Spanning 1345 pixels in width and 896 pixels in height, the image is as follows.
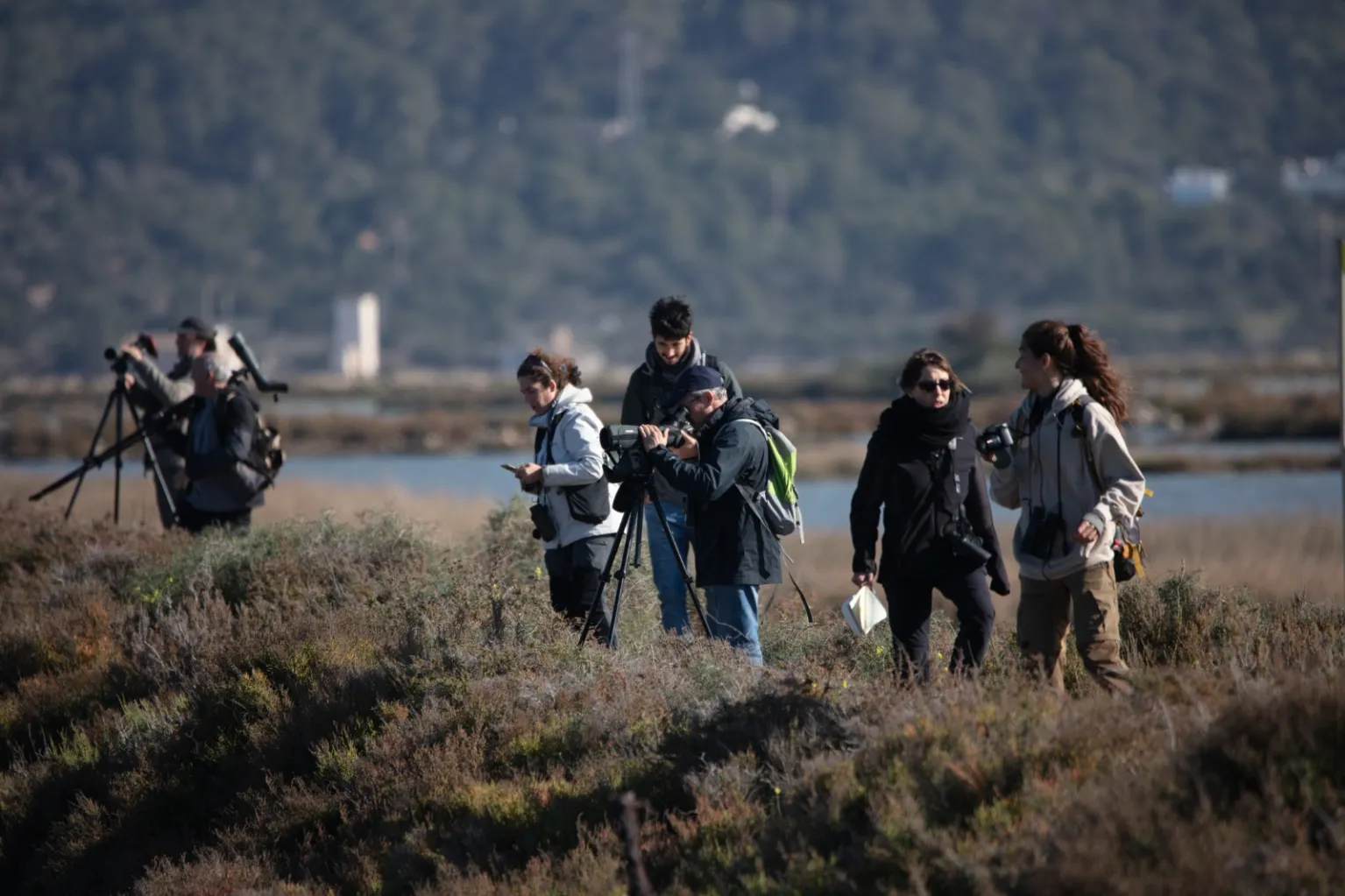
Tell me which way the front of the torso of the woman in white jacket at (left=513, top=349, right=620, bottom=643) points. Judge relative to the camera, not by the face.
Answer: to the viewer's left

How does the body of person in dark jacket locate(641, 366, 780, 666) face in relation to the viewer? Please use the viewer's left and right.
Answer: facing to the left of the viewer

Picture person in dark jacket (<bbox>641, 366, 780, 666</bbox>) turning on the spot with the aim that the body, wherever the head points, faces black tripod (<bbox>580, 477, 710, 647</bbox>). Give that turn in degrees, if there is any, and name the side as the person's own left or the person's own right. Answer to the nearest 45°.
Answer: approximately 45° to the person's own right

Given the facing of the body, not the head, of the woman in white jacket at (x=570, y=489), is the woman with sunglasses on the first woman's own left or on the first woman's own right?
on the first woman's own left

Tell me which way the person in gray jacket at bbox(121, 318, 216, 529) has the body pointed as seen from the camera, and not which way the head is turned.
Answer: to the viewer's left

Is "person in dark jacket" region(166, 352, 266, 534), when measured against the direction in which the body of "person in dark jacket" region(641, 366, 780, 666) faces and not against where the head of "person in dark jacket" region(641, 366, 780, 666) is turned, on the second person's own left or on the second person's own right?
on the second person's own right

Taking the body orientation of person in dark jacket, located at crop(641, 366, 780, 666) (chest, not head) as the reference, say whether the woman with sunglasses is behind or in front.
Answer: behind
